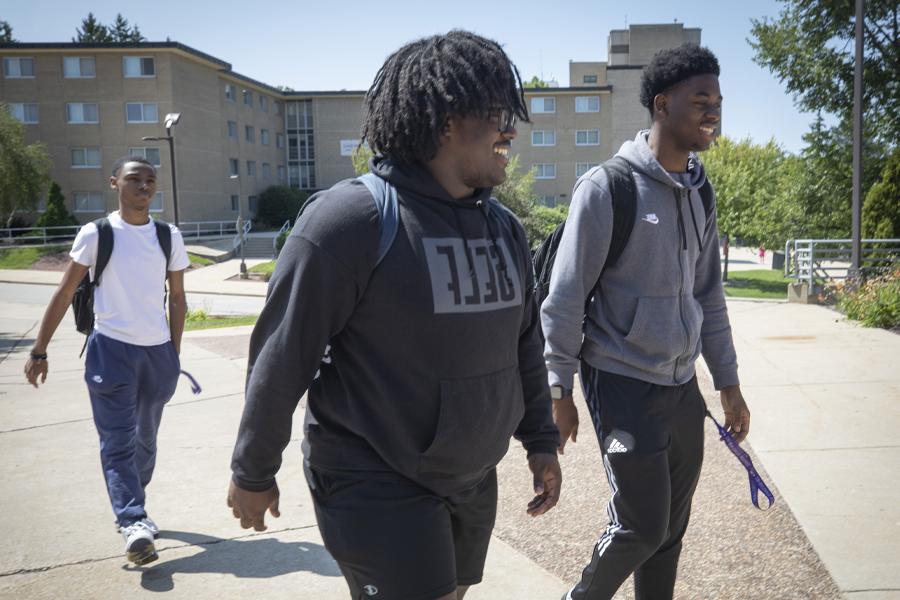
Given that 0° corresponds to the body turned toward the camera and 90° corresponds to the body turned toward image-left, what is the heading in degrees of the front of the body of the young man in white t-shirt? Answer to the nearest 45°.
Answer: approximately 0°

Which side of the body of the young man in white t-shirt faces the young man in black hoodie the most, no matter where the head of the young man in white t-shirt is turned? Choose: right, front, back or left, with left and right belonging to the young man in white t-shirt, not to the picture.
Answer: front

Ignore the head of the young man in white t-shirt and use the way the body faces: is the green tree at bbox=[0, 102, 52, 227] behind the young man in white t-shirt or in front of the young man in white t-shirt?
behind

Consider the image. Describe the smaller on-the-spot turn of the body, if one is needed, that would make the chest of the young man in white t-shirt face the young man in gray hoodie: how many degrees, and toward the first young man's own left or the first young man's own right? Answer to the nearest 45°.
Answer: approximately 45° to the first young man's own left

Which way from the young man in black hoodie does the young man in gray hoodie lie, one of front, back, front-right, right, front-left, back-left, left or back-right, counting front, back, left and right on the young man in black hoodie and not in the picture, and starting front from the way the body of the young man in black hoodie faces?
left

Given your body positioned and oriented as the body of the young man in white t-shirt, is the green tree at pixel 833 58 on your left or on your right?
on your left

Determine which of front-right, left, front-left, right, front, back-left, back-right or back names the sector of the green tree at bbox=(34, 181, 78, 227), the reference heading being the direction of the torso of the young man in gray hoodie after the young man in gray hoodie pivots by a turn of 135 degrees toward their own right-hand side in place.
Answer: front-right

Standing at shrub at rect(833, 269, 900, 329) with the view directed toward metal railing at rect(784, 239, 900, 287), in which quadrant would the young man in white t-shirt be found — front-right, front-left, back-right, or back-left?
back-left

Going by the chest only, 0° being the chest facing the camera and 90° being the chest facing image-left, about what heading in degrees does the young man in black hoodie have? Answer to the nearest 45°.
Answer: approximately 315°

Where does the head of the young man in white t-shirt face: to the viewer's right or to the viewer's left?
to the viewer's right

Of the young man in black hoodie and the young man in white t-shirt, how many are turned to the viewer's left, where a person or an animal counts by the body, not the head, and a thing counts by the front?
0

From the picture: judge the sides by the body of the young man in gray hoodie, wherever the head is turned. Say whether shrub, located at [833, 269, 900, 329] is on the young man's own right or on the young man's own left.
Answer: on the young man's own left
